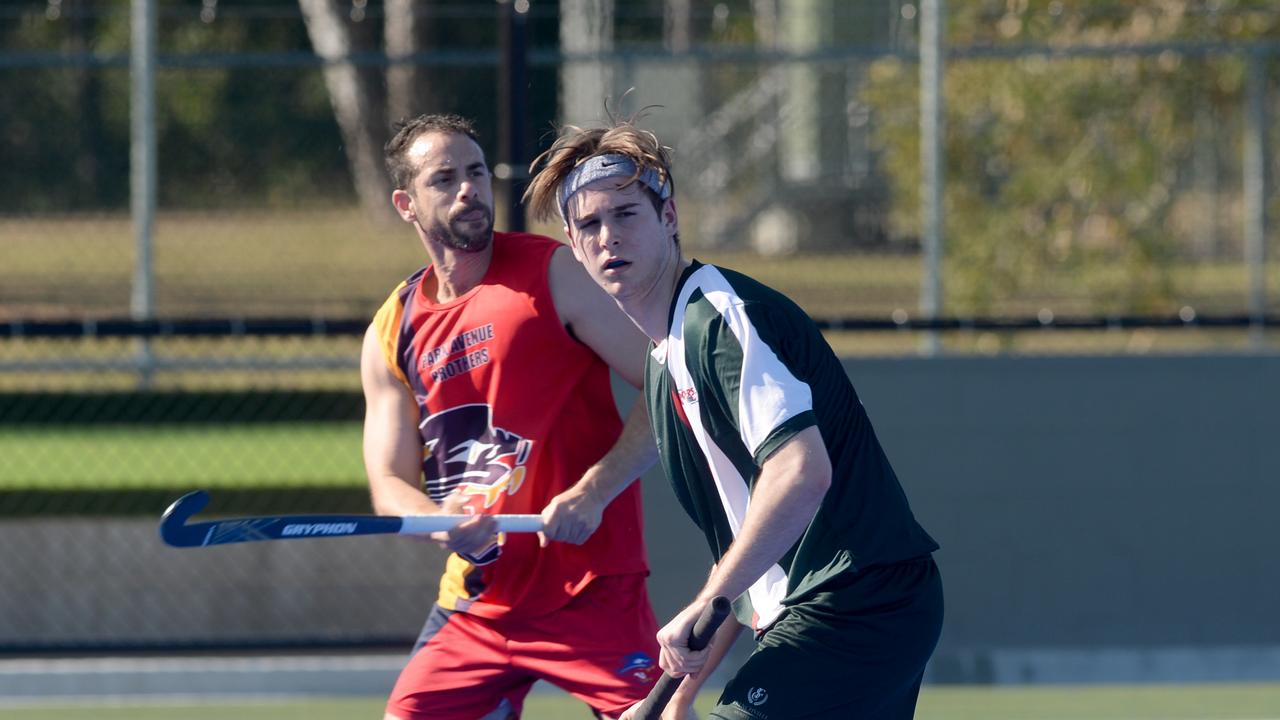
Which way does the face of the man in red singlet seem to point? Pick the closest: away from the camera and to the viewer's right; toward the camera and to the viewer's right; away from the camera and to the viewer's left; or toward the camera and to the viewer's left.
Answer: toward the camera and to the viewer's right

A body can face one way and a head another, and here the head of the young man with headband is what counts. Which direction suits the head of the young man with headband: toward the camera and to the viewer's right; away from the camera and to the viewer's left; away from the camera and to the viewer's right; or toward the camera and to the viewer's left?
toward the camera and to the viewer's left

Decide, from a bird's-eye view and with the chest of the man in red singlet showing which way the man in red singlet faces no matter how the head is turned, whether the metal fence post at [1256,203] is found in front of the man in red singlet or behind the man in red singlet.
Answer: behind

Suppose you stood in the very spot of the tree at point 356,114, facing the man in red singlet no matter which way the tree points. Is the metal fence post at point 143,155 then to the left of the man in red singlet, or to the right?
right

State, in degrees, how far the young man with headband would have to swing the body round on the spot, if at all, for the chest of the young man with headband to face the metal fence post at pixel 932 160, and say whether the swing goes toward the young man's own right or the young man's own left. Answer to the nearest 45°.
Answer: approximately 135° to the young man's own right

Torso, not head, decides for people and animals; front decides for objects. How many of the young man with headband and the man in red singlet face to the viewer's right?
0

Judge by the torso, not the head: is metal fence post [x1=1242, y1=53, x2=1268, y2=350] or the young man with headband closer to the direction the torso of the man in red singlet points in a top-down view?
the young man with headband

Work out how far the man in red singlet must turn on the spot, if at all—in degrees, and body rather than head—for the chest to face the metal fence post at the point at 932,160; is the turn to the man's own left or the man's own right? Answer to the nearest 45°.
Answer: approximately 180°

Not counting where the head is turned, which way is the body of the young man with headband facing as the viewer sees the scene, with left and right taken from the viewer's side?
facing the viewer and to the left of the viewer

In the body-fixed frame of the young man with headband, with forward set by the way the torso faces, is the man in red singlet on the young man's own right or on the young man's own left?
on the young man's own right

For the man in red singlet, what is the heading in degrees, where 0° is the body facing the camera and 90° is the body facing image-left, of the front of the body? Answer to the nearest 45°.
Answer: approximately 45°
